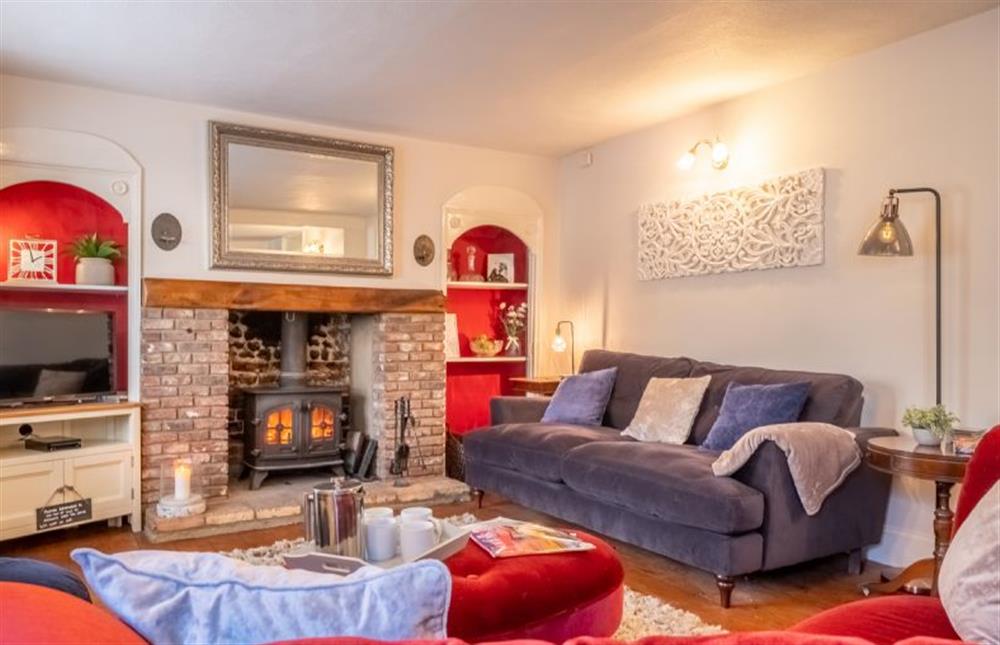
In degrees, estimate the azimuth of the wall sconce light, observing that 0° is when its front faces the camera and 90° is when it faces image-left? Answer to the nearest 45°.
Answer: approximately 45°

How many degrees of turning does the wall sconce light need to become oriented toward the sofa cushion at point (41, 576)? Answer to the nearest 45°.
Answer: approximately 45° to its left

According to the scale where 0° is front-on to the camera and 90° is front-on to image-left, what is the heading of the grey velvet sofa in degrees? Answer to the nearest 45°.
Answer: approximately 45°

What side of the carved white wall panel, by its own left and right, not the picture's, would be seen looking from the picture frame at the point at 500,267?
right

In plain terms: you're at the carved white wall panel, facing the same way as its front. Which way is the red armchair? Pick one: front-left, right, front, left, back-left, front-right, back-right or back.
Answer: front-left

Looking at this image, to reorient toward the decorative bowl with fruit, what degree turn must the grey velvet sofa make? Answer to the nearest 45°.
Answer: approximately 90° to its right

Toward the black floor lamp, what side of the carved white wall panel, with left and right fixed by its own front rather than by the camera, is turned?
left

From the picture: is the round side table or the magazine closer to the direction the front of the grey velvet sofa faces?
the magazine

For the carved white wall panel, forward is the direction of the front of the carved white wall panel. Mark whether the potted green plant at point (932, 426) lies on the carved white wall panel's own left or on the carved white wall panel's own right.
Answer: on the carved white wall panel's own left

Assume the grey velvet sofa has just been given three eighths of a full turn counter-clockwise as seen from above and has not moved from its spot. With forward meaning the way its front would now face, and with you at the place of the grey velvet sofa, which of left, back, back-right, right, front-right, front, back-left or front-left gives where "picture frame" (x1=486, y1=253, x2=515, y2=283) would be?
back-left
